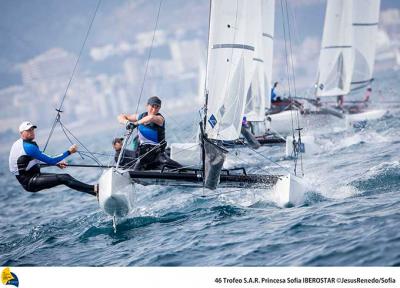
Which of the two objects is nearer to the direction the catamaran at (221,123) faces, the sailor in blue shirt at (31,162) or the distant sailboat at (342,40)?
the sailor in blue shirt

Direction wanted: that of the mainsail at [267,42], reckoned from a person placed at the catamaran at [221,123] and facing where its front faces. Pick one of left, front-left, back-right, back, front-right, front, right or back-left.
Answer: back

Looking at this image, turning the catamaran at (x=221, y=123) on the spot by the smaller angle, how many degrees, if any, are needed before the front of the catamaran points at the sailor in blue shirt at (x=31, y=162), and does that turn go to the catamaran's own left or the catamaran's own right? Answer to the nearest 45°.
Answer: approximately 90° to the catamaran's own right

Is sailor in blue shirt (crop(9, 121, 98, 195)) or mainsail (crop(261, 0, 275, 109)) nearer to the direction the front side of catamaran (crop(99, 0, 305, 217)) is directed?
the sailor in blue shirt

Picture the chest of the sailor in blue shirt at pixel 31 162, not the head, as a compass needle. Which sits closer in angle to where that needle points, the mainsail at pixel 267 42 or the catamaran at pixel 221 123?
the catamaran

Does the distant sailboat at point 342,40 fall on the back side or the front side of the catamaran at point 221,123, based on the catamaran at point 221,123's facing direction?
on the back side

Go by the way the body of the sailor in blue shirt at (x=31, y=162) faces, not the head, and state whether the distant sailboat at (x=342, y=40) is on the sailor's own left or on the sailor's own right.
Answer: on the sailor's own left
